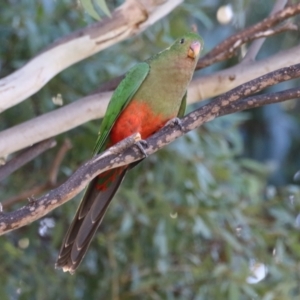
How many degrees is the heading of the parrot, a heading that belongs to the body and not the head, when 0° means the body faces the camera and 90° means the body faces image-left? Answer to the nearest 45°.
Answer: approximately 315°
